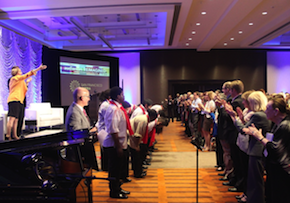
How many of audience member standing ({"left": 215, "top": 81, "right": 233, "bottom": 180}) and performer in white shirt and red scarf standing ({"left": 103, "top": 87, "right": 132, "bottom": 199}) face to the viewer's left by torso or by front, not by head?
1

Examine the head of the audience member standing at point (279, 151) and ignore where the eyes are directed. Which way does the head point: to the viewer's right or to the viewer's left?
to the viewer's left

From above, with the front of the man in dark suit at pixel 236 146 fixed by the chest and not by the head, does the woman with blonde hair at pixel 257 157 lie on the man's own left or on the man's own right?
on the man's own left

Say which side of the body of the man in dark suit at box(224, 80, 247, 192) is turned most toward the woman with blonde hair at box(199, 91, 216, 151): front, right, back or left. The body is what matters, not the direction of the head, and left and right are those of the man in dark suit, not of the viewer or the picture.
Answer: right

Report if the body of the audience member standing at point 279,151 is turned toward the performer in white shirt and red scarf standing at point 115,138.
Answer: yes

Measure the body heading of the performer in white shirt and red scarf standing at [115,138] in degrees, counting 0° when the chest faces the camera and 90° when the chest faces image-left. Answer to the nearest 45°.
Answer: approximately 270°

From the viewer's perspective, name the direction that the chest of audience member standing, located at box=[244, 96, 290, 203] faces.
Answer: to the viewer's left

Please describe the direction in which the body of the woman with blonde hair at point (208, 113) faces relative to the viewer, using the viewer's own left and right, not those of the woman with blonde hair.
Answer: facing to the left of the viewer

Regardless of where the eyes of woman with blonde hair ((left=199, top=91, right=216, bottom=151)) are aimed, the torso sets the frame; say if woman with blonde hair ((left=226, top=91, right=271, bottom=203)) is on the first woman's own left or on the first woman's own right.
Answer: on the first woman's own left

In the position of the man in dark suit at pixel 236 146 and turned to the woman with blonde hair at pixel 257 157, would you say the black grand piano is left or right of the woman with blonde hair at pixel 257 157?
right

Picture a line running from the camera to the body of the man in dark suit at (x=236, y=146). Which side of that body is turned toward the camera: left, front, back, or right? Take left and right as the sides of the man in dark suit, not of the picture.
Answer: left

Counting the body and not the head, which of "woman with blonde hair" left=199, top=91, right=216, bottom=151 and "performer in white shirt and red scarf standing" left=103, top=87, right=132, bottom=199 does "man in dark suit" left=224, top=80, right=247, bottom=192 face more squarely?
the performer in white shirt and red scarf standing

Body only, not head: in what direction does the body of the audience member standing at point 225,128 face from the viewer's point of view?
to the viewer's left
